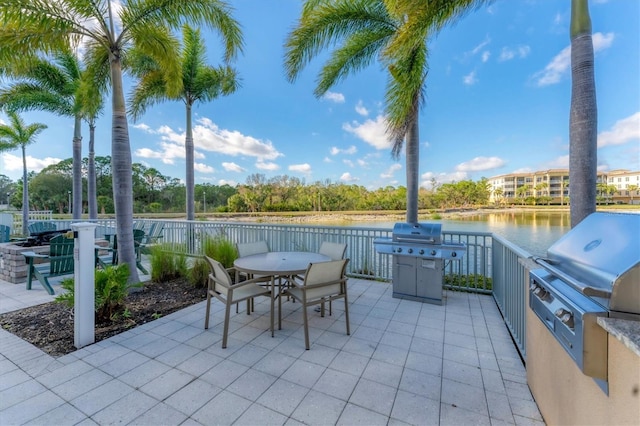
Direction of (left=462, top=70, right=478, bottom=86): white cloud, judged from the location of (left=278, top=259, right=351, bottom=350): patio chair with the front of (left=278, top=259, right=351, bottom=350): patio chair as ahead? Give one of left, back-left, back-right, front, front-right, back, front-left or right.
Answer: right

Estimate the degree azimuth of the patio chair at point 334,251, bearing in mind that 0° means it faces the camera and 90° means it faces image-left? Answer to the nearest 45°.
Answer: approximately 45°

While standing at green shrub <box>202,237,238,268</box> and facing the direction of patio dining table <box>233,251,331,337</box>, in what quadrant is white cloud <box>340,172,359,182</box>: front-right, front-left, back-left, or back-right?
back-left

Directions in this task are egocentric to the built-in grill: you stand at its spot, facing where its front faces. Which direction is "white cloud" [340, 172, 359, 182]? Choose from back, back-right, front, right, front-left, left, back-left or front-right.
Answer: right

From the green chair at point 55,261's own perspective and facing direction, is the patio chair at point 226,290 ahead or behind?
behind

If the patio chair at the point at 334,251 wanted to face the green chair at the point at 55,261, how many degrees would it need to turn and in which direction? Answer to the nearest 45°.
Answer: approximately 45° to its right

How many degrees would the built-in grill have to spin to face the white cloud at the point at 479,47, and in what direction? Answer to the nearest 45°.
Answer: approximately 135° to its right

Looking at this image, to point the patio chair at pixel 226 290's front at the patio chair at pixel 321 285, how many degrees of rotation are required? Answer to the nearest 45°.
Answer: approximately 45° to its right

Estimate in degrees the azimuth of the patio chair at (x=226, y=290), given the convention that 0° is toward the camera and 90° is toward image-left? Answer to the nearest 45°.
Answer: approximately 225°

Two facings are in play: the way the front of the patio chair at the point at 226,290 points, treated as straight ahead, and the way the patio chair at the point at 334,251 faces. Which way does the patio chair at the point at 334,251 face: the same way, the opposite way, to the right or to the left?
the opposite way

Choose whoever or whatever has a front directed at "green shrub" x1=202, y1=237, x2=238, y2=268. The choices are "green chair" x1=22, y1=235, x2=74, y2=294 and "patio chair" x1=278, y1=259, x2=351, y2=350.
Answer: the patio chair

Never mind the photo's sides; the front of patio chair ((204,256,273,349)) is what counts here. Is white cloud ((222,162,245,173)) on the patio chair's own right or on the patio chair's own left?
on the patio chair's own left

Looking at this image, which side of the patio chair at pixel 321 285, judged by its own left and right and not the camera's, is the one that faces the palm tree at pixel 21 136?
front

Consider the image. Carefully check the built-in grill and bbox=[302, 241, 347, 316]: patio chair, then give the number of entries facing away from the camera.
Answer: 0

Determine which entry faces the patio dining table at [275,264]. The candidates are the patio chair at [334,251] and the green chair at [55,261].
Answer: the patio chair

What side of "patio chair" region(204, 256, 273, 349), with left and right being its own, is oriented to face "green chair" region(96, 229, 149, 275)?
left

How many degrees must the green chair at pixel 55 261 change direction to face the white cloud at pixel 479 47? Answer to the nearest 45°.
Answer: approximately 135° to its right
